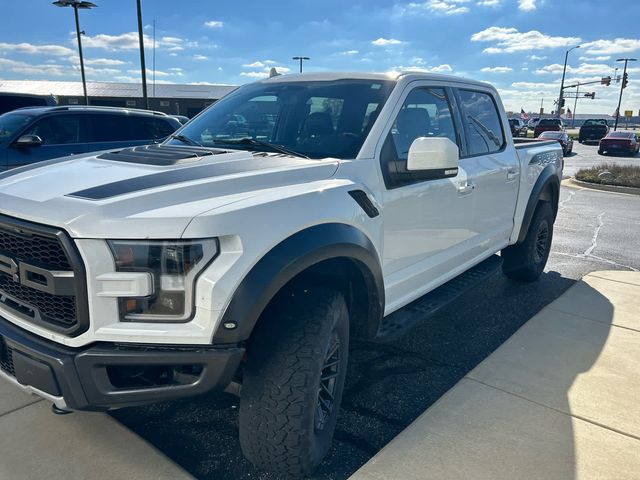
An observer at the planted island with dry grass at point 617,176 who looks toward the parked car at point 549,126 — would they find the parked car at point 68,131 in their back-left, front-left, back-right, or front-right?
back-left

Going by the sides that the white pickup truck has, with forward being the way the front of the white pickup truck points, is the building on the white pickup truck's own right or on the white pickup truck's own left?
on the white pickup truck's own right

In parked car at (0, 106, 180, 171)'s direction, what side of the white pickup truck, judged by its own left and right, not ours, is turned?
right

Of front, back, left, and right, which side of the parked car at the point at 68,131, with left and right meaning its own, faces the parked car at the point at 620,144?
back

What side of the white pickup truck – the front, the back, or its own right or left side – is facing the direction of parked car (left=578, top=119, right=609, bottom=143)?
back

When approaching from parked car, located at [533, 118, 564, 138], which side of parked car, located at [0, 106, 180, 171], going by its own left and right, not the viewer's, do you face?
back

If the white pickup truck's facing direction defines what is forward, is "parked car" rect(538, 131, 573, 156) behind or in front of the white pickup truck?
behind

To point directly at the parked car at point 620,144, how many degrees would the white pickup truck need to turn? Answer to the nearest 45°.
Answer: approximately 180°

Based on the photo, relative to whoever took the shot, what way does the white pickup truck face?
facing the viewer and to the left of the viewer

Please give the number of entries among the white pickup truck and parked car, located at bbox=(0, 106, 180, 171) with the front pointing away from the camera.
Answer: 0
